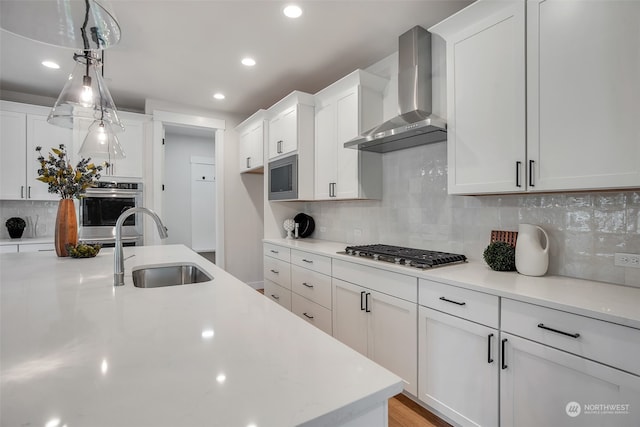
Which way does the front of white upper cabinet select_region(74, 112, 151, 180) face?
toward the camera

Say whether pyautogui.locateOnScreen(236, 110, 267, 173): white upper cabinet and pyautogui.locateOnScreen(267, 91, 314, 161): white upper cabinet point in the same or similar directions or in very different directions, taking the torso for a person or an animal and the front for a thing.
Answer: same or similar directions

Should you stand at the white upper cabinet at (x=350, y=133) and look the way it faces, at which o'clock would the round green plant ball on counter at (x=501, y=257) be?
The round green plant ball on counter is roughly at 9 o'clock from the white upper cabinet.

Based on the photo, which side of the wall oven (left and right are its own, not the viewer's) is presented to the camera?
front

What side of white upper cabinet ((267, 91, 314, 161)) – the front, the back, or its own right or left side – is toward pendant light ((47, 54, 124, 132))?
front

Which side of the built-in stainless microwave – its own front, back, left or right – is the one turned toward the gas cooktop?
left

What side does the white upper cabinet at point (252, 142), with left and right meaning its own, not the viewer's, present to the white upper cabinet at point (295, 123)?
left

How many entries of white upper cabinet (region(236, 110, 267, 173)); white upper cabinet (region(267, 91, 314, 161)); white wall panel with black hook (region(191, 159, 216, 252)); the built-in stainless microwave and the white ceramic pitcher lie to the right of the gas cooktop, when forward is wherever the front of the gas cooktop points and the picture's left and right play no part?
4

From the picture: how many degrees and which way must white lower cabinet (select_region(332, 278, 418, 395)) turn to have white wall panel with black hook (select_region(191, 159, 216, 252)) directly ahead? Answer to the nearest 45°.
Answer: approximately 90° to its right

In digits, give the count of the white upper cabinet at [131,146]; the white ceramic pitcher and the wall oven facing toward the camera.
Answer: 2

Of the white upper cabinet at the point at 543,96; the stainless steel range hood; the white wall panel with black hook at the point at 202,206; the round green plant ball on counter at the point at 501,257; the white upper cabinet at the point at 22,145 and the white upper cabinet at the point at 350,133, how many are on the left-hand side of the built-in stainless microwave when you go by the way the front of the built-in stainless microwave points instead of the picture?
4

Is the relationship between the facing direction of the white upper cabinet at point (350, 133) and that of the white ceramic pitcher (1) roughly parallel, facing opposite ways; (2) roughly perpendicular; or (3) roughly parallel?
roughly perpendicular

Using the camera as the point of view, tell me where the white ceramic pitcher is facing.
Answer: facing to the left of the viewer

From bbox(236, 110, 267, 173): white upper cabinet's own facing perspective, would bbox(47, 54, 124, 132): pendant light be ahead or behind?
ahead

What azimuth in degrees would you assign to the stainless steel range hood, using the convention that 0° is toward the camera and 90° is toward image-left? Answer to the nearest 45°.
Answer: approximately 45°
